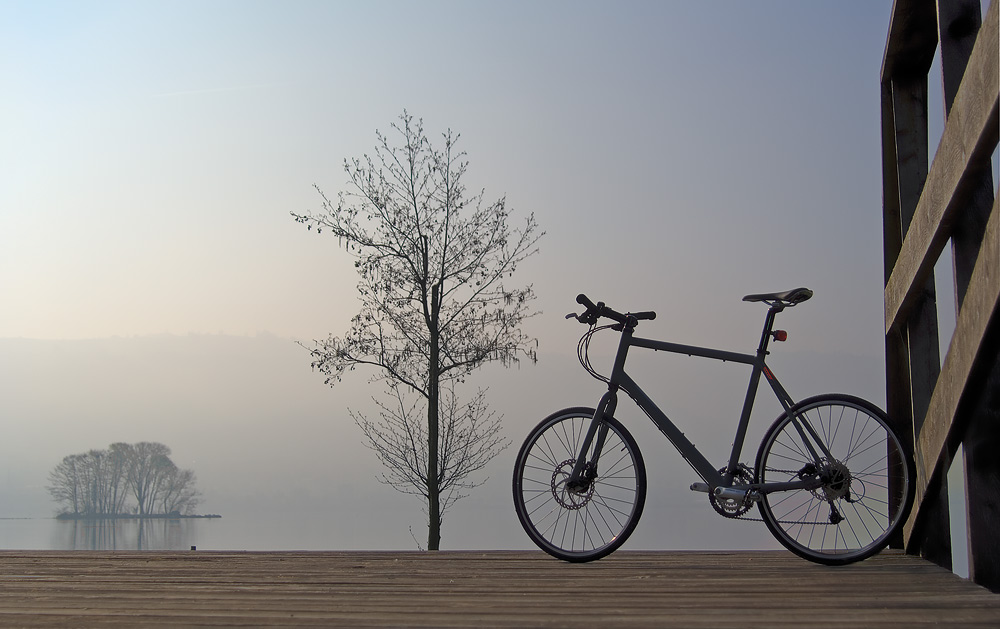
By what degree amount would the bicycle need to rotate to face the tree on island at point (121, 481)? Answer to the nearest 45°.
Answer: approximately 45° to its right

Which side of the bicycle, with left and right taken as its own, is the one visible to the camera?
left

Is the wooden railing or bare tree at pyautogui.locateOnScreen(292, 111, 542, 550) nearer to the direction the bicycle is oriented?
the bare tree

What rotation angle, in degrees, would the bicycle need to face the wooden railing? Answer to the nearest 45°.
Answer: approximately 135° to its left

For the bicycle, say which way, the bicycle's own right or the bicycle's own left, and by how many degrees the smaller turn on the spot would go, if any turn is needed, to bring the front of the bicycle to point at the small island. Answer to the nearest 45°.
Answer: approximately 45° to the bicycle's own right
